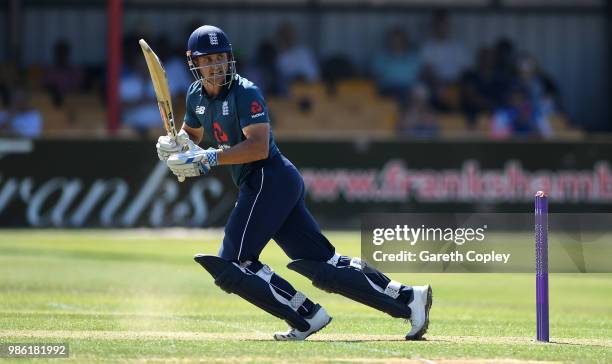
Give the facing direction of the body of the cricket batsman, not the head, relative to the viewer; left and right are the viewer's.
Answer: facing the viewer and to the left of the viewer

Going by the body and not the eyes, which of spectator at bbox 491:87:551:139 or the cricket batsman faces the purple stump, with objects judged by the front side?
the spectator

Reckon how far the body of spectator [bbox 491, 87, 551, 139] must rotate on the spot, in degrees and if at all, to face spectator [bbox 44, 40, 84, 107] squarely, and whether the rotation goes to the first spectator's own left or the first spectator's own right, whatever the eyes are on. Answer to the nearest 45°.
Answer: approximately 90° to the first spectator's own right

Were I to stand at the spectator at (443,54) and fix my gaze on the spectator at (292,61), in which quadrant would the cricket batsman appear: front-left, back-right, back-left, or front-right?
front-left

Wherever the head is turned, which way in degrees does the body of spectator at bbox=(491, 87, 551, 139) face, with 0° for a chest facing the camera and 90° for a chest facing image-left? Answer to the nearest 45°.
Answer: approximately 0°

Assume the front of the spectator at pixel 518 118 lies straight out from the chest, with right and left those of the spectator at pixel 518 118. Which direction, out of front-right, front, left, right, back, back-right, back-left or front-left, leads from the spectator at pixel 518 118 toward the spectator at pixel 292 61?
right

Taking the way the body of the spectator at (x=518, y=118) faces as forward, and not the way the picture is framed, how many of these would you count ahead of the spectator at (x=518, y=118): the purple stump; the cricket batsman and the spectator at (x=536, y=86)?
2

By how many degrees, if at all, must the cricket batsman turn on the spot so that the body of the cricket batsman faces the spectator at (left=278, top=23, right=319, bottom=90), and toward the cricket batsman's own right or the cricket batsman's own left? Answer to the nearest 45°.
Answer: approximately 135° to the cricket batsman's own right

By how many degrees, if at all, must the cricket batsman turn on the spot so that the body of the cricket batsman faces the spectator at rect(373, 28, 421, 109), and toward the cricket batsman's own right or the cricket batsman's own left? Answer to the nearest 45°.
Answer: approximately 135° to the cricket batsman's own right

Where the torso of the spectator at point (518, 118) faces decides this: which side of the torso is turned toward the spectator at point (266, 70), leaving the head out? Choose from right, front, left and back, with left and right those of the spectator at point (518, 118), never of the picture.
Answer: right

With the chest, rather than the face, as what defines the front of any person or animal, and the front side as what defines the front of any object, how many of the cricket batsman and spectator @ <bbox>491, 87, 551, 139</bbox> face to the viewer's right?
0

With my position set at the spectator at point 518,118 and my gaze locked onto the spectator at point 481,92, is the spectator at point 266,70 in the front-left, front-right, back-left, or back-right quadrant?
front-left

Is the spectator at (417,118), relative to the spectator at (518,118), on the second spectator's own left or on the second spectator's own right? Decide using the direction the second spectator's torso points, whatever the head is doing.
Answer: on the second spectator's own right

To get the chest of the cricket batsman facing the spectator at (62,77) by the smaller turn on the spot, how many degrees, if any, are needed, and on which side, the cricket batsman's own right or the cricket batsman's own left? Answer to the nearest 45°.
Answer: approximately 135° to the cricket batsman's own right
